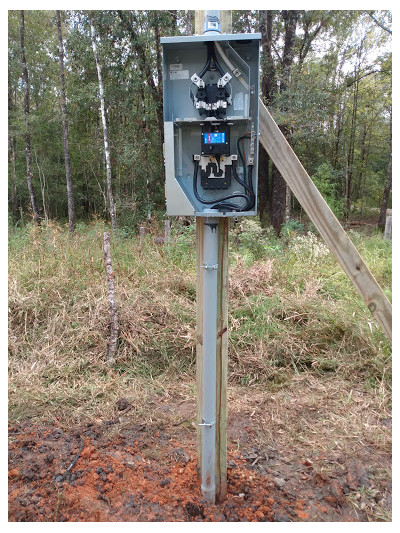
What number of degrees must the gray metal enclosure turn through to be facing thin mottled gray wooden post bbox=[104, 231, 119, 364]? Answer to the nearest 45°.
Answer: approximately 135° to its right

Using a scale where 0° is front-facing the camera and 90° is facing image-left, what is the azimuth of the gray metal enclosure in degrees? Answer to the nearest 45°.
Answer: approximately 0°
